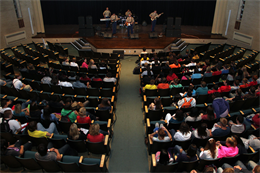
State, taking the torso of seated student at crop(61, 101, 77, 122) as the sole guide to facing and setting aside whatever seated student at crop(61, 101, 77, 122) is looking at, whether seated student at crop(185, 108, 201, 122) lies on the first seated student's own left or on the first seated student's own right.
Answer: on the first seated student's own right

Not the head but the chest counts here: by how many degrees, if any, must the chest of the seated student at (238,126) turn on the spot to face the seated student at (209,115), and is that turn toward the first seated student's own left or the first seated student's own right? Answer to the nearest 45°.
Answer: approximately 45° to the first seated student's own left

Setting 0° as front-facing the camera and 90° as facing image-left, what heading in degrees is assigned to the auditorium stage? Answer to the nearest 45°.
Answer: approximately 0°

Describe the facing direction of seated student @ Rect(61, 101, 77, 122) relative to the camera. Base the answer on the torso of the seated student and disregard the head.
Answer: away from the camera

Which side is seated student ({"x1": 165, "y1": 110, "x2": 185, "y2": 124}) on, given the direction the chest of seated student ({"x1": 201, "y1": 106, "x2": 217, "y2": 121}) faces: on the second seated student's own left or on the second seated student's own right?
on the second seated student's own left

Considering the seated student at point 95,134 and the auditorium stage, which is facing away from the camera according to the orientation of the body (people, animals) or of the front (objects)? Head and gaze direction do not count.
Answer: the seated student

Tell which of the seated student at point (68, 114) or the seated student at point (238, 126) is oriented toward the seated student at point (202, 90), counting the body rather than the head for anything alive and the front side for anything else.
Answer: the seated student at point (238, 126)

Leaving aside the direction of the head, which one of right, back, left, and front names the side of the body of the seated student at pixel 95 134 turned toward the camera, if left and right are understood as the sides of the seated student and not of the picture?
back

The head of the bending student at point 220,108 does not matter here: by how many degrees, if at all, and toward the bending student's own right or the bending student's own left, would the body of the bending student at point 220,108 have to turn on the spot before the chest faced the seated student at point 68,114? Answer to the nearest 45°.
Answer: approximately 90° to the bending student's own left

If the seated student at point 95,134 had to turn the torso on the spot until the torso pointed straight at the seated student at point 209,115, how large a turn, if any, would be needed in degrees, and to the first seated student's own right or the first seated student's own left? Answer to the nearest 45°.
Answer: approximately 90° to the first seated student's own right

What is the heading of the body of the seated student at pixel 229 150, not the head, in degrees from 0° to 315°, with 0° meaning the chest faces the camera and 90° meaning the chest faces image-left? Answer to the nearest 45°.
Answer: approximately 135°

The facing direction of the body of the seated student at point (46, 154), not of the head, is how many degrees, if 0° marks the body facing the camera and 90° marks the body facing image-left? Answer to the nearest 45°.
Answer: approximately 225°
